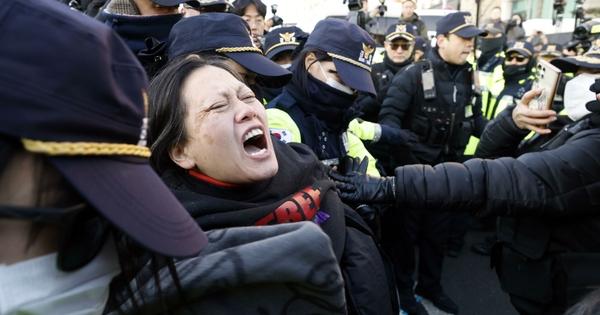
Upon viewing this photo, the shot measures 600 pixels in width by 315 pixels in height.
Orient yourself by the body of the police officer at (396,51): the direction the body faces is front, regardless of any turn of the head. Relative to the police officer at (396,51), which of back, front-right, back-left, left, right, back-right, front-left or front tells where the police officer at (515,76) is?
left

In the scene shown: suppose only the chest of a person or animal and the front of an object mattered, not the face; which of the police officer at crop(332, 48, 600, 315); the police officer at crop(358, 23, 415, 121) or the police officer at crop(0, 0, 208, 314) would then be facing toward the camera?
the police officer at crop(358, 23, 415, 121)

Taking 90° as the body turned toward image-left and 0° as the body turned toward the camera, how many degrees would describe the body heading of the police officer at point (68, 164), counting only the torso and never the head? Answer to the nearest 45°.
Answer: approximately 270°

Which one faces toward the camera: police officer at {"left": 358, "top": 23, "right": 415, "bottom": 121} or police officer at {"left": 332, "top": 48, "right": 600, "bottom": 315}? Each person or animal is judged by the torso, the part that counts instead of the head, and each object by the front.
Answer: police officer at {"left": 358, "top": 23, "right": 415, "bottom": 121}

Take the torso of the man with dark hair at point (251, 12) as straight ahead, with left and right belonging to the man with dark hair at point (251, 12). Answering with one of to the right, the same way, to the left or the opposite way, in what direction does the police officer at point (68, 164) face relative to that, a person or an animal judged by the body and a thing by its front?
to the left

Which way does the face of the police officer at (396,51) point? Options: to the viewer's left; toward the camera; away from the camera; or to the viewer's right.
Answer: toward the camera

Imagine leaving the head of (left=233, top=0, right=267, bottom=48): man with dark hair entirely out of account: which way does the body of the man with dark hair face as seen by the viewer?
toward the camera

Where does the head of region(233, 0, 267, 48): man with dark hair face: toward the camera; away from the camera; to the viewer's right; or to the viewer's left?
toward the camera

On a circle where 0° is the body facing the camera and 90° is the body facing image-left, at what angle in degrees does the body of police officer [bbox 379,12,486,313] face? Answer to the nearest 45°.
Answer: approximately 315°

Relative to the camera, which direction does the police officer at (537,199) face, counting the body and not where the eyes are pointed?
to the viewer's left
